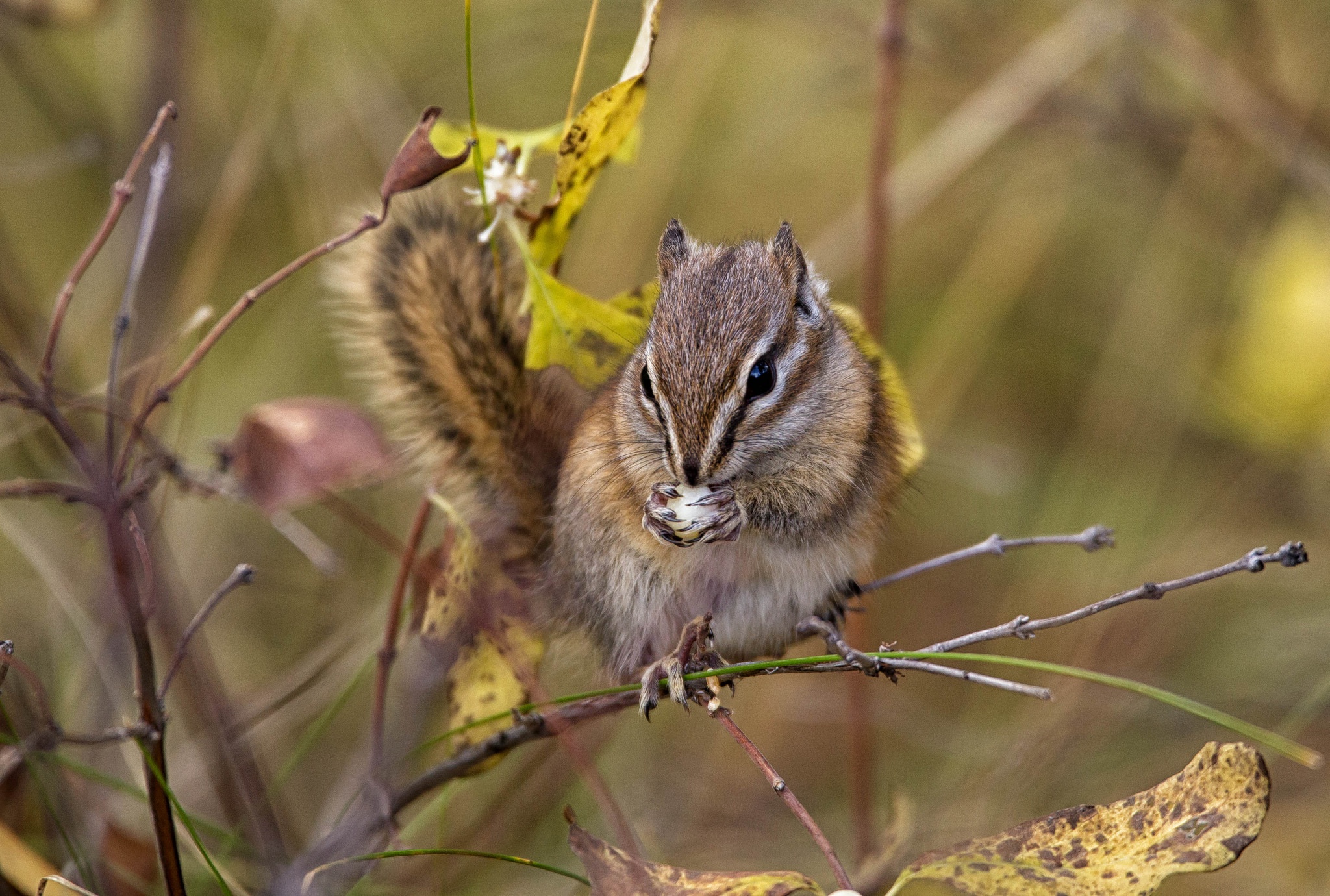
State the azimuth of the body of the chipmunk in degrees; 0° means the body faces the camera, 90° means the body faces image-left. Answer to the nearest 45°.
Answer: approximately 0°

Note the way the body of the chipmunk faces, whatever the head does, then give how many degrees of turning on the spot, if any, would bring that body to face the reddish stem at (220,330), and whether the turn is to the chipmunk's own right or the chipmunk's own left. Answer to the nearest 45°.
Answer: approximately 45° to the chipmunk's own right

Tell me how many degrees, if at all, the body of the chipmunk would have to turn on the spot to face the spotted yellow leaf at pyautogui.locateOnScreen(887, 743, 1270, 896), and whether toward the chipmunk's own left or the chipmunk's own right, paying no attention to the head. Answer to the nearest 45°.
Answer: approximately 45° to the chipmunk's own left
